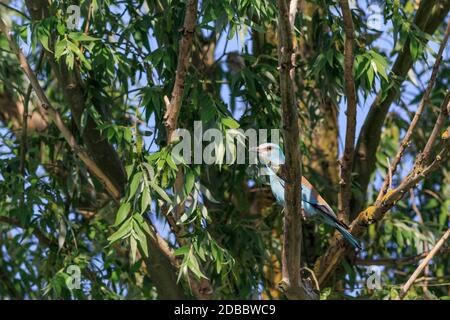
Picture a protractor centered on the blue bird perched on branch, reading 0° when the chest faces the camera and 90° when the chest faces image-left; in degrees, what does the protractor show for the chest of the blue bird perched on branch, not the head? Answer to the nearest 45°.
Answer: approximately 90°
